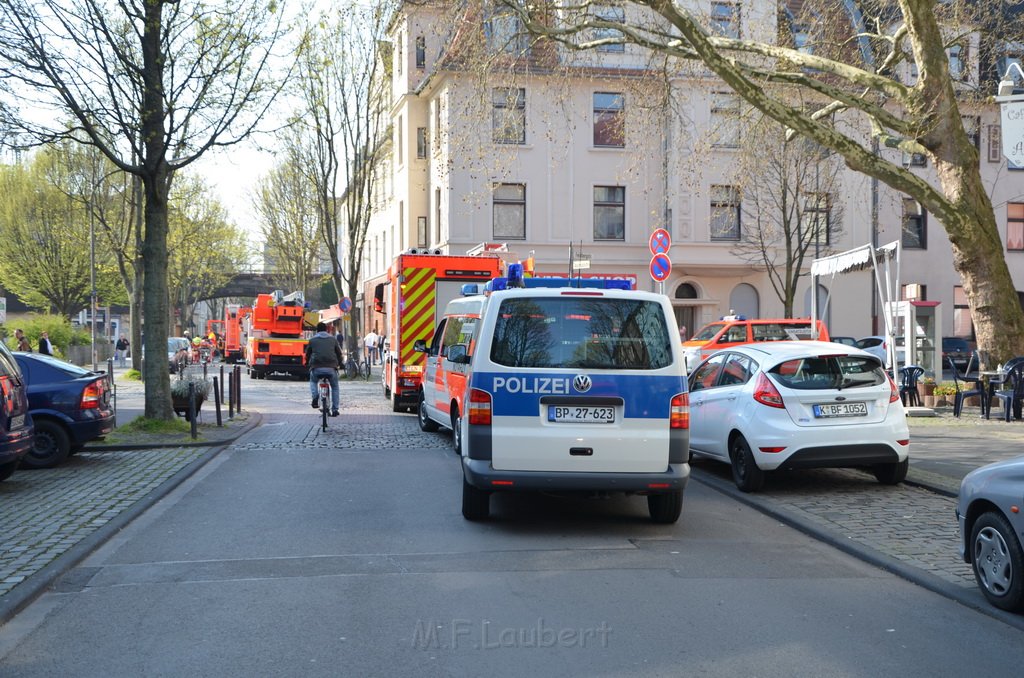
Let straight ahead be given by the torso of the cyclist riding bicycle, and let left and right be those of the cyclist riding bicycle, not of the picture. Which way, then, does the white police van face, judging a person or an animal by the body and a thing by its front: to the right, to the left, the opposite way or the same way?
the same way

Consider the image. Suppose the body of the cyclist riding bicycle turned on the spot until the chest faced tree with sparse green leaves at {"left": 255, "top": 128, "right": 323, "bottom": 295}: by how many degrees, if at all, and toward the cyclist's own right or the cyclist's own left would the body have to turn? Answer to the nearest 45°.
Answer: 0° — they already face it

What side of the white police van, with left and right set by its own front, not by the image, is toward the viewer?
back

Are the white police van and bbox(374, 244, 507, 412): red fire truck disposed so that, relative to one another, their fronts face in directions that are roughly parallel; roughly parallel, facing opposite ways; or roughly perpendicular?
roughly parallel

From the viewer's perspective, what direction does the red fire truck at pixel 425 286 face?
away from the camera

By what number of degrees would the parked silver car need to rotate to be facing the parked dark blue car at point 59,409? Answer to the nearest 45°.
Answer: approximately 45° to its left

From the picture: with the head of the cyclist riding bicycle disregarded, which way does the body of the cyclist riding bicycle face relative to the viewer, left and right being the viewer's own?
facing away from the viewer
